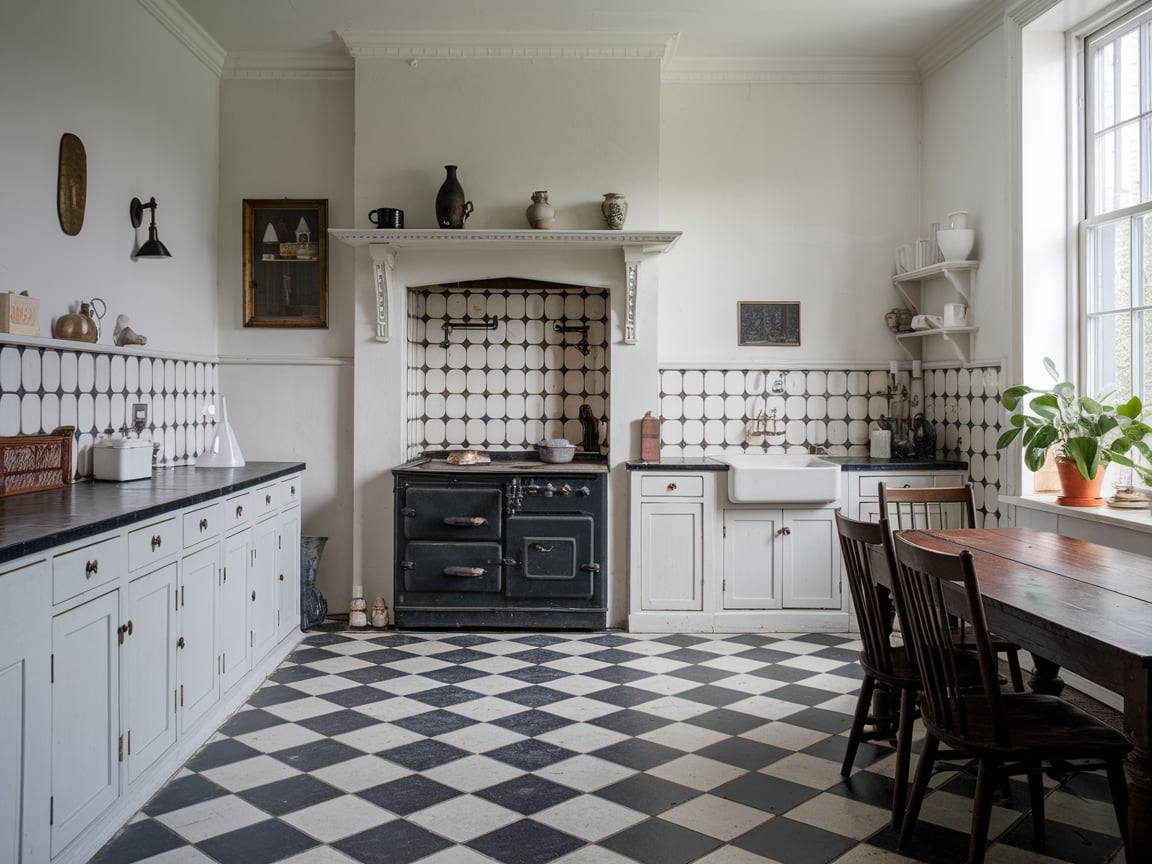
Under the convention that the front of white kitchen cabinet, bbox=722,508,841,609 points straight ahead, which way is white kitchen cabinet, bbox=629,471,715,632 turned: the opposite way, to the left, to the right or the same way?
the same way

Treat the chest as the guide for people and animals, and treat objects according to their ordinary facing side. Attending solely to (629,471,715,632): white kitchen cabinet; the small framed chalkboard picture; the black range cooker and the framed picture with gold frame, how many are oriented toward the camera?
4

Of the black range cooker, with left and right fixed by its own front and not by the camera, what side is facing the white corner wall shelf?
left

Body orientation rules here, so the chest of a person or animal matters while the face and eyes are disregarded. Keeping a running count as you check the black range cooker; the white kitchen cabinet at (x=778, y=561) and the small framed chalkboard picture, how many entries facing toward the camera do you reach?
3

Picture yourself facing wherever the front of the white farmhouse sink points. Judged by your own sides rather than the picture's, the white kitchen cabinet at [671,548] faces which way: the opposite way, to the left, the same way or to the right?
the same way

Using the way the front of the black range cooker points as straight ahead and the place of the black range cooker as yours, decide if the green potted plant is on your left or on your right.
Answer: on your left

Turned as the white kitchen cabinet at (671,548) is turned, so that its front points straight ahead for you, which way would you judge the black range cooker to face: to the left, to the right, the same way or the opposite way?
the same way

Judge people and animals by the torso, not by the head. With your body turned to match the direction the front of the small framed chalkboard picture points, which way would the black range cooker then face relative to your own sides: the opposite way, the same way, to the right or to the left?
the same way

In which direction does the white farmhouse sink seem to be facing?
toward the camera

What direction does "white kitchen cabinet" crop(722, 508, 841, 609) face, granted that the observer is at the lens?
facing the viewer

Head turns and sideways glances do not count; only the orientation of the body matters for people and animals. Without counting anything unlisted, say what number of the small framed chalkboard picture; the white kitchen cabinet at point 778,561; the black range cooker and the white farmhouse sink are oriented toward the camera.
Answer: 4

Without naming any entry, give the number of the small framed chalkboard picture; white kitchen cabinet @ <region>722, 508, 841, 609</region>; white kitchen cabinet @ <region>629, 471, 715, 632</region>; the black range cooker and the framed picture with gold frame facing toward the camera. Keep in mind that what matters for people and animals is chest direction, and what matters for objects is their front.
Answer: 5

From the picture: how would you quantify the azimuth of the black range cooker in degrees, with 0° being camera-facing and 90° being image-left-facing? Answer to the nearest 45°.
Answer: approximately 0°

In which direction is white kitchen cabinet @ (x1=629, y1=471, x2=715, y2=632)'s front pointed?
toward the camera

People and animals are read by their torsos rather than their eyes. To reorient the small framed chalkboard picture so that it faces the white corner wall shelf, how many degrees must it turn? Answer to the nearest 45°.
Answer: approximately 90° to its left

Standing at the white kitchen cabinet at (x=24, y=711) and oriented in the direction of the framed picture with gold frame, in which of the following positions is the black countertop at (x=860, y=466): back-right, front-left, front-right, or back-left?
front-right

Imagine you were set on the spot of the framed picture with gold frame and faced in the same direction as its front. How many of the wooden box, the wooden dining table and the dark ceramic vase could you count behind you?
0

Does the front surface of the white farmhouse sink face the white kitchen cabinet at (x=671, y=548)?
no

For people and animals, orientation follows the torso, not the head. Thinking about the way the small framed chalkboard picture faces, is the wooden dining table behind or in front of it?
in front

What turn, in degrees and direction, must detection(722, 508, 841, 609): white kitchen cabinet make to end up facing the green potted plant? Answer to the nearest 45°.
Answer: approximately 45° to its left
